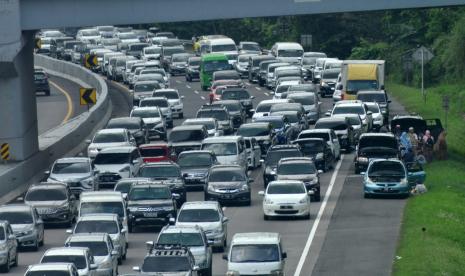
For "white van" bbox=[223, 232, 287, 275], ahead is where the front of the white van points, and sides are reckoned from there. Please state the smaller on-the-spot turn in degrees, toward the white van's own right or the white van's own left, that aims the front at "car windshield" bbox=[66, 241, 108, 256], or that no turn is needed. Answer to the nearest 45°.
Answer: approximately 90° to the white van's own right

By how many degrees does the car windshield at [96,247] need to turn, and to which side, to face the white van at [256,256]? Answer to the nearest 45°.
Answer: approximately 90° to its left

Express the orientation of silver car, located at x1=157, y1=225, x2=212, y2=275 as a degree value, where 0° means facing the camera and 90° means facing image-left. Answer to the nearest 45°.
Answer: approximately 0°

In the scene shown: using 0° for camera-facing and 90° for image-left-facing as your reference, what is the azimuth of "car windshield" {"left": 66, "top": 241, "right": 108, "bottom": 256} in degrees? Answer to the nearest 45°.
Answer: approximately 0°
